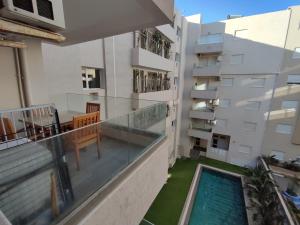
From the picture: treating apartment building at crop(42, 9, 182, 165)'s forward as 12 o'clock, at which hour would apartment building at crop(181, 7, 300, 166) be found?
apartment building at crop(181, 7, 300, 166) is roughly at 10 o'clock from apartment building at crop(42, 9, 182, 165).

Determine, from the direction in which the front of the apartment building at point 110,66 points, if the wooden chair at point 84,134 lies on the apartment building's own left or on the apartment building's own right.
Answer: on the apartment building's own right

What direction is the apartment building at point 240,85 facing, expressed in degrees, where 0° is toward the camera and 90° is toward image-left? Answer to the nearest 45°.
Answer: approximately 45°

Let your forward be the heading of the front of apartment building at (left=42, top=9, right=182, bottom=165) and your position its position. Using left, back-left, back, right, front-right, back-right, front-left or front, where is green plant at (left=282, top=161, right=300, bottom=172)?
front-left

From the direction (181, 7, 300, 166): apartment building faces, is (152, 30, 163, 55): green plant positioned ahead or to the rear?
ahead

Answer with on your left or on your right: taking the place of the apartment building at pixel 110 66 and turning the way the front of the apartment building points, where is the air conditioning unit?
on your right

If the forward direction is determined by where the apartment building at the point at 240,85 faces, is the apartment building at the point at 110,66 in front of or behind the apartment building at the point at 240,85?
in front

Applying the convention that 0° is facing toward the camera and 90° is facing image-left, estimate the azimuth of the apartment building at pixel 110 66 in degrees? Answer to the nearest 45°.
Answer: approximately 315°

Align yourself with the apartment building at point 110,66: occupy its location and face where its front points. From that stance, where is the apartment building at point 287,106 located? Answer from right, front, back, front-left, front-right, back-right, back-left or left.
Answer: front-left
